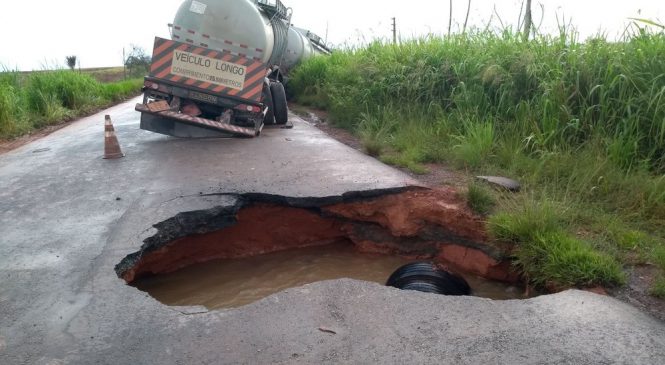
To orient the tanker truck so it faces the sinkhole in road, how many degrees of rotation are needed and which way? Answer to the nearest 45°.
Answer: approximately 135° to its right

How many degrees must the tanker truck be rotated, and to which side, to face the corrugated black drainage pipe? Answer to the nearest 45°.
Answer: approximately 135° to its right

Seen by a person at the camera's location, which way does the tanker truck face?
facing away from the viewer and to the right of the viewer

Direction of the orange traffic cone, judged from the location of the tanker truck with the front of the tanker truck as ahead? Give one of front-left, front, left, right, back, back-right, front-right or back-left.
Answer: back

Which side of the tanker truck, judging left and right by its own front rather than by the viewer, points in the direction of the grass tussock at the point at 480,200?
back
